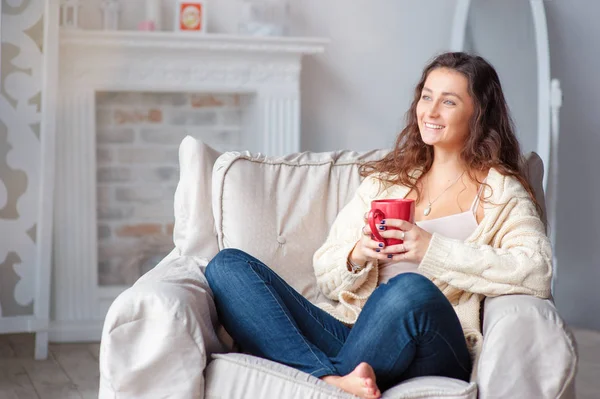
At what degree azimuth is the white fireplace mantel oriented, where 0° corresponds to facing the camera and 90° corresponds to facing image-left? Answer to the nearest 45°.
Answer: approximately 0°

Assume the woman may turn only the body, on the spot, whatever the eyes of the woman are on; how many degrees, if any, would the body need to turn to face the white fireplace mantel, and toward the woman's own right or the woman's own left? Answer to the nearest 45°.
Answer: approximately 90° to the woman's own right

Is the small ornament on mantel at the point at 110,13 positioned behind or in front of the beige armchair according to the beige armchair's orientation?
behind

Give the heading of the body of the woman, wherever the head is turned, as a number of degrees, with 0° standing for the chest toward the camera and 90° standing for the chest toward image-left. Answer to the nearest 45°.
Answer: approximately 45°

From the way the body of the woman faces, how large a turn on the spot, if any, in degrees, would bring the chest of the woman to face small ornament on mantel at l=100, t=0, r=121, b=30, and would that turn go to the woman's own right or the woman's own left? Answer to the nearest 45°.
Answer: approximately 90° to the woman's own right

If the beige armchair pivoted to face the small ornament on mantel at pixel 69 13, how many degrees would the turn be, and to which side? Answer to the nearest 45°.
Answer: approximately 135° to its right

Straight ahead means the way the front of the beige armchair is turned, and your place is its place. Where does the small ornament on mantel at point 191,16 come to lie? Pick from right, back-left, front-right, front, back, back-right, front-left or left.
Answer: back

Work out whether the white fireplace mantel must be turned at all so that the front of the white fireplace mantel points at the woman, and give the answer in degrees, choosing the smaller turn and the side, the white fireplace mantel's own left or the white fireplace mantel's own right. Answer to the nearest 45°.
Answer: approximately 45° to the white fireplace mantel's own left

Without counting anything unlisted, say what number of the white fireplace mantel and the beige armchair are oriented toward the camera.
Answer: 2
